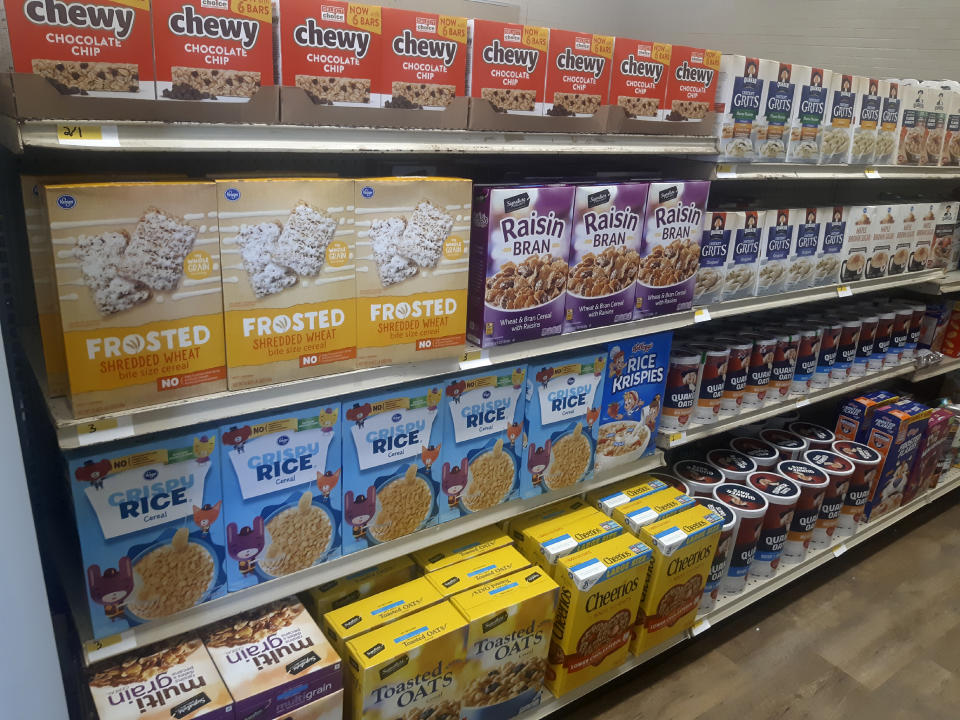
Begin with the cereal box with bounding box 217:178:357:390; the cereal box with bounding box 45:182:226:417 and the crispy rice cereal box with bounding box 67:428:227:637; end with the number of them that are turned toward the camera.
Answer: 3

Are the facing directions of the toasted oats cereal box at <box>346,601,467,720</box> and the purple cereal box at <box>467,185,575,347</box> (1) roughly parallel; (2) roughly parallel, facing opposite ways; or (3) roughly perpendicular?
roughly parallel

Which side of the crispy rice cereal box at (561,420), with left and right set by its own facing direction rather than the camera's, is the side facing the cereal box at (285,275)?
right

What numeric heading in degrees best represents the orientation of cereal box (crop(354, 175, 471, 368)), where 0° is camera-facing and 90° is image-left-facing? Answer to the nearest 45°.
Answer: approximately 315°

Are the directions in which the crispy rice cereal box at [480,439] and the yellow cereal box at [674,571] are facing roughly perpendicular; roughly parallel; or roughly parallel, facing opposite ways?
roughly parallel

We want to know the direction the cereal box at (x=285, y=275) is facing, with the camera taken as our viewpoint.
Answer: facing the viewer

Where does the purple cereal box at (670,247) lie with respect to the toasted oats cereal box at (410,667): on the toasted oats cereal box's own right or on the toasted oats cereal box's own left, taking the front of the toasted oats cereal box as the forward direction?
on the toasted oats cereal box's own left

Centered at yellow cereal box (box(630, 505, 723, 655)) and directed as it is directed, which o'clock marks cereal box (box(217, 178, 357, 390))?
The cereal box is roughly at 3 o'clock from the yellow cereal box.

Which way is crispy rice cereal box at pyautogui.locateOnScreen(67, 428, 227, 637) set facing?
toward the camera

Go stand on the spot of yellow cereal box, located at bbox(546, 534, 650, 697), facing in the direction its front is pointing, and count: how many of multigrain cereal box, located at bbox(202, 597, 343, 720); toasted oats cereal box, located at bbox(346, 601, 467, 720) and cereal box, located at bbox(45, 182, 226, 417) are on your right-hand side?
3

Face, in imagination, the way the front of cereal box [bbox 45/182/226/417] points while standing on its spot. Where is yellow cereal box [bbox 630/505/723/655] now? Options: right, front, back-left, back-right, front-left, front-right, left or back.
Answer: left

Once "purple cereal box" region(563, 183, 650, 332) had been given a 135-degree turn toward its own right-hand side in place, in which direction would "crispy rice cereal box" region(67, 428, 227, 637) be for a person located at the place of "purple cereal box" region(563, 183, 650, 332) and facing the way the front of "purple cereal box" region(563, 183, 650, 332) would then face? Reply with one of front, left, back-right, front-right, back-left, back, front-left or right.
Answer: front-left

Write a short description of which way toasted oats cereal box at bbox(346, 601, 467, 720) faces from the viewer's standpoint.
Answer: facing the viewer and to the right of the viewer

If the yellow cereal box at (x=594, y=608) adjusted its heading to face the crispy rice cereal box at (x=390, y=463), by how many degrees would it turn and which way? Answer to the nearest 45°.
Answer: approximately 90° to its right

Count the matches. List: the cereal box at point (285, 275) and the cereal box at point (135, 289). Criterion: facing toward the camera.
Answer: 2
